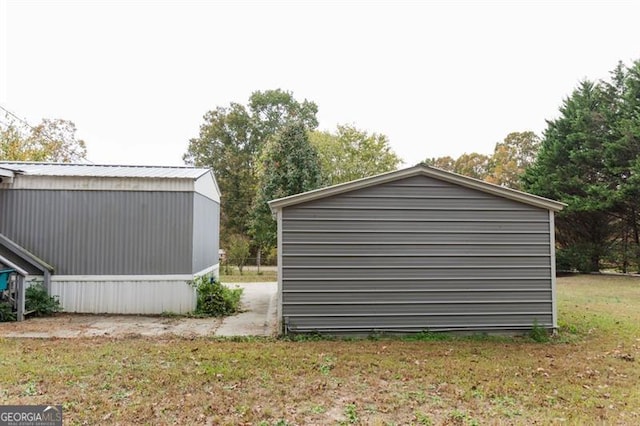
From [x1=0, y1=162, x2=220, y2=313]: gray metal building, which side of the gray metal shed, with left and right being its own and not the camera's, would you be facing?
left

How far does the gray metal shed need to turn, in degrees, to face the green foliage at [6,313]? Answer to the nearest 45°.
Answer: approximately 90° to its left

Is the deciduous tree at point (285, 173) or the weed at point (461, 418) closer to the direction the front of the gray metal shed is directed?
the deciduous tree

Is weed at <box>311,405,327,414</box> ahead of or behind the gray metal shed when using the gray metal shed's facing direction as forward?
behind

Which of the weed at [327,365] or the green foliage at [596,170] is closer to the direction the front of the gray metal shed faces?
the green foliage

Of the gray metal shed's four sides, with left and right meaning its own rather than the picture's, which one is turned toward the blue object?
left

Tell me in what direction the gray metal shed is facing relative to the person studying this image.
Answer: facing away from the viewer

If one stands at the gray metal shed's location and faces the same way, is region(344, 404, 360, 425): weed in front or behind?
behind

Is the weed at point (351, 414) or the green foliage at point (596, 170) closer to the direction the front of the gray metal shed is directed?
the green foliage

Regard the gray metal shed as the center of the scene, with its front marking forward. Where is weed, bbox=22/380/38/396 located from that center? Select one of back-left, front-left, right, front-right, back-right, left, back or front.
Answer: back-left
